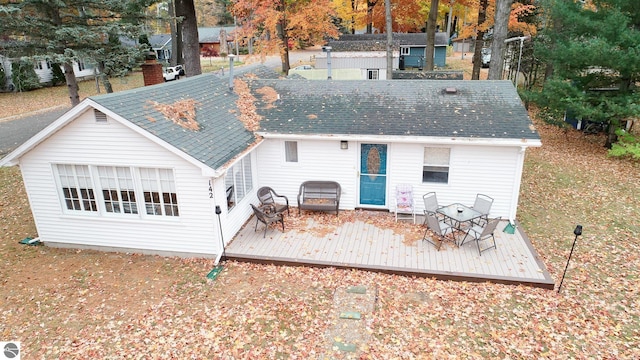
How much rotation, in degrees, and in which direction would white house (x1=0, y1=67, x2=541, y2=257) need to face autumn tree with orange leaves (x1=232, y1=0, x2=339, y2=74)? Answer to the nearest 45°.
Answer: approximately 180°

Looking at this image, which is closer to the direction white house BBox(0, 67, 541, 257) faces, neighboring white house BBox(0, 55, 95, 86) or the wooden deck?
the wooden deck

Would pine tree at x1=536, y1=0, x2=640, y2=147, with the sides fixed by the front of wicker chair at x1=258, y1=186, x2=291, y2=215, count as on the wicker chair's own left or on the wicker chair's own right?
on the wicker chair's own left

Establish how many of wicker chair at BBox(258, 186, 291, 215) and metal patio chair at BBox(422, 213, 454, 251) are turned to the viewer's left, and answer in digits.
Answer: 0

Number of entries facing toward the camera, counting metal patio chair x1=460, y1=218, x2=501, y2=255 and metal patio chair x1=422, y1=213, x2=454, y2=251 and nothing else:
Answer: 0

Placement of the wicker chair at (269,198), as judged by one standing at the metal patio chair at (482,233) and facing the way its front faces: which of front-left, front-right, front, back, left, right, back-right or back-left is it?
front-left

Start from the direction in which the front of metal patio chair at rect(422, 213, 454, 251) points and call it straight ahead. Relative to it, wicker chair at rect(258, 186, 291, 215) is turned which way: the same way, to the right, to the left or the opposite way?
to the right

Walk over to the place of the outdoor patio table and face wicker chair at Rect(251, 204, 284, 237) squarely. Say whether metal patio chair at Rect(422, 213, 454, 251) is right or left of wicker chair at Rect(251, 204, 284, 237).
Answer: left

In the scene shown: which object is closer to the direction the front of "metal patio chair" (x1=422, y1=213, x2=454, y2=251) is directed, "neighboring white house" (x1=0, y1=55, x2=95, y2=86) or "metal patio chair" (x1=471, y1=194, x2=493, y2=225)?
the metal patio chair

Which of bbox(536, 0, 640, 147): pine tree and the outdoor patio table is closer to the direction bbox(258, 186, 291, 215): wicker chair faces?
the outdoor patio table

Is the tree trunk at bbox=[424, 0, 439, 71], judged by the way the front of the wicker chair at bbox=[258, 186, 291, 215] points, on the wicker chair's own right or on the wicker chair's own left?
on the wicker chair's own left

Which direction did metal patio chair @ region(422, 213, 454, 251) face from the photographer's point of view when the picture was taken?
facing away from the viewer and to the right of the viewer

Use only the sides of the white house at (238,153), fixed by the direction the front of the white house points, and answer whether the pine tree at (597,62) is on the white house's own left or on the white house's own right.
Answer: on the white house's own left

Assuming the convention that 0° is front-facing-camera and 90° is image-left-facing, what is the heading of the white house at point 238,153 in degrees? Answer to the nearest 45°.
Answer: approximately 0°
